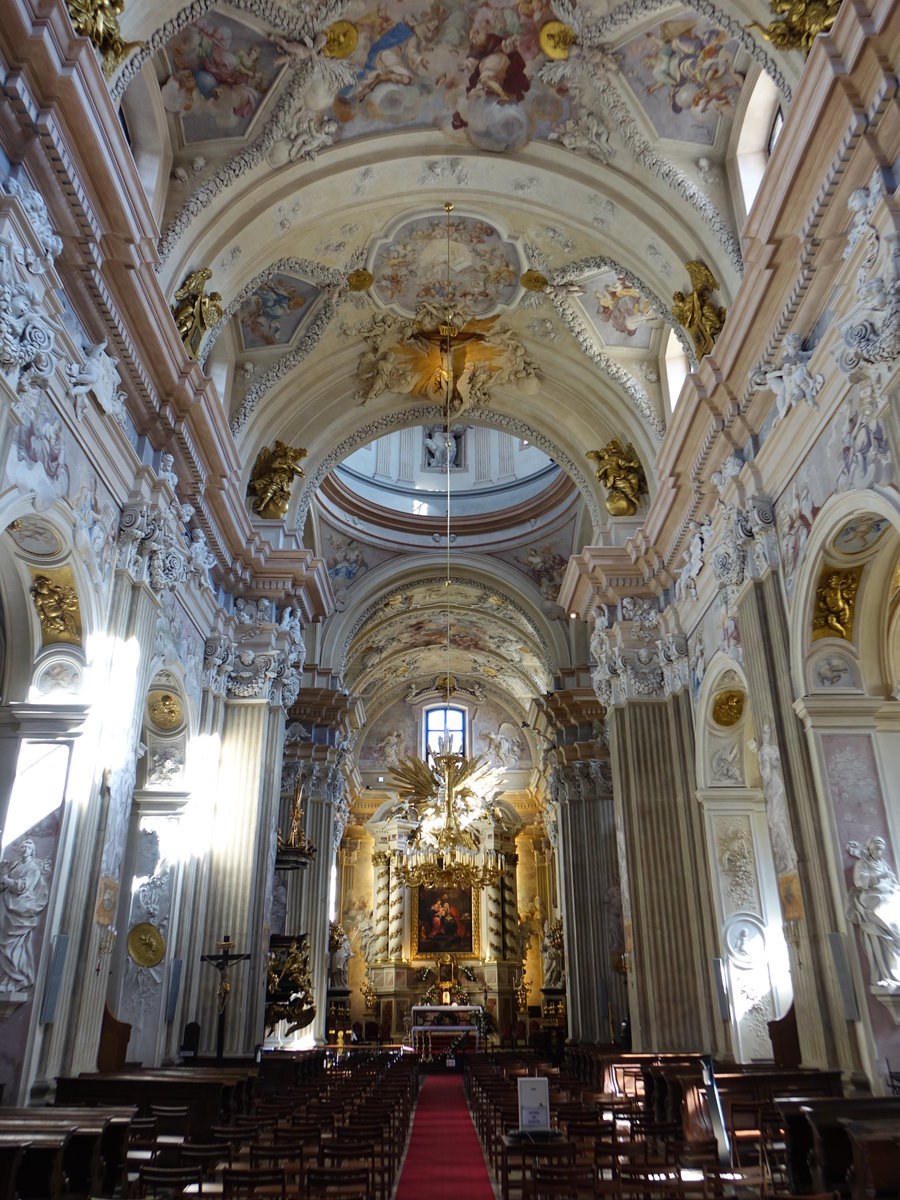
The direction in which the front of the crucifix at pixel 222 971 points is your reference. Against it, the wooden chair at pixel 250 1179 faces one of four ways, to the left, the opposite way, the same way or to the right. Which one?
the opposite way

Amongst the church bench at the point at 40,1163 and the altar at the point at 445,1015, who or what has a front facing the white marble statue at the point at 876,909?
the altar

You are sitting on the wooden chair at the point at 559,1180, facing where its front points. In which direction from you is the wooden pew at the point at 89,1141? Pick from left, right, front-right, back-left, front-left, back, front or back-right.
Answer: left

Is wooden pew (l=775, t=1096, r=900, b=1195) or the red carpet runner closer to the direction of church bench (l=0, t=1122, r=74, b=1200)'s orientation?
the red carpet runner

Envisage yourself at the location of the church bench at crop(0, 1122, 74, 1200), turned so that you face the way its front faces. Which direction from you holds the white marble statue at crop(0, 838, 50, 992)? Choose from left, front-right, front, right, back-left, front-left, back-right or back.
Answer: front

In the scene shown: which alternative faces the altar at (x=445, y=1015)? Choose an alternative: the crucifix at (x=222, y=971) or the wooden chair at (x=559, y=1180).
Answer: the wooden chair

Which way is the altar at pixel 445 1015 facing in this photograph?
toward the camera

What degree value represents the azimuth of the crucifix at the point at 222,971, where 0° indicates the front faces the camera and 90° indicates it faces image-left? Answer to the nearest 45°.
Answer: approximately 0°

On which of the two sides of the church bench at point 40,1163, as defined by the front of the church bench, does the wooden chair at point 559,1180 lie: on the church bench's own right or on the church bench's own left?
on the church bench's own right

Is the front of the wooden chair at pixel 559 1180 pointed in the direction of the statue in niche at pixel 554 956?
yes

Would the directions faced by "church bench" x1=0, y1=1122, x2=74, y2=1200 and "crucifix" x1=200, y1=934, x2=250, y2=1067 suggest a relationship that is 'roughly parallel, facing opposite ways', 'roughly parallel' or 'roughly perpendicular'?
roughly parallel, facing opposite ways

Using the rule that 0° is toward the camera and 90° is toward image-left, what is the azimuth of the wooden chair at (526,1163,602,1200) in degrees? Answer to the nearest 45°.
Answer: approximately 180°

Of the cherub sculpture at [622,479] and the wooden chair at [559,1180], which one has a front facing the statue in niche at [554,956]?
the wooden chair

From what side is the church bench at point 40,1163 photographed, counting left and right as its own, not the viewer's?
back

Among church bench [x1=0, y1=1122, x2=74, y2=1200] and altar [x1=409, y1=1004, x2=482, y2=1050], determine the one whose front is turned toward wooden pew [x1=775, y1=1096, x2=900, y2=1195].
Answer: the altar

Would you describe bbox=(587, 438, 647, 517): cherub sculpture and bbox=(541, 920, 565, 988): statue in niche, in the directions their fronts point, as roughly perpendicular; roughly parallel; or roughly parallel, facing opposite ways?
roughly parallel

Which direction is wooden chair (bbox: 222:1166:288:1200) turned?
away from the camera

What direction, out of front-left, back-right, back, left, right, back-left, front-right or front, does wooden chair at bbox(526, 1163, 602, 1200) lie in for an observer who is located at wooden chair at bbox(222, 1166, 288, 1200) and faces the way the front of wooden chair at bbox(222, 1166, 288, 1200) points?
right
